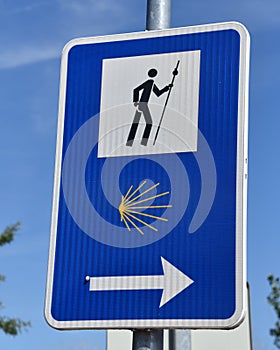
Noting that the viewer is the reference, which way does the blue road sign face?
facing the viewer
